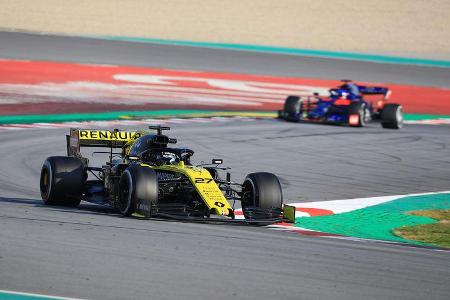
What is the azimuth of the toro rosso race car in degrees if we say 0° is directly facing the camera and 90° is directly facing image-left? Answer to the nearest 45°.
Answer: approximately 45°

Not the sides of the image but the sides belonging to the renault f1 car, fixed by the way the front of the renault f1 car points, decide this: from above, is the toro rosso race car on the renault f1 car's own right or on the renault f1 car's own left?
on the renault f1 car's own left

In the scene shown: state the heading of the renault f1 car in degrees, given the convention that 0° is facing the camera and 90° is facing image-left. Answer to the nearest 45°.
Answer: approximately 315°

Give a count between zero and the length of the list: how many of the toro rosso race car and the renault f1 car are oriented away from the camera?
0

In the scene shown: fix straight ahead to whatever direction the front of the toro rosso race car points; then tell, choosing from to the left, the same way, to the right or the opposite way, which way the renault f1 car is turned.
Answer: to the left

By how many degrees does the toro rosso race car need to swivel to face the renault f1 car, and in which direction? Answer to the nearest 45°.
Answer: approximately 45° to its left
